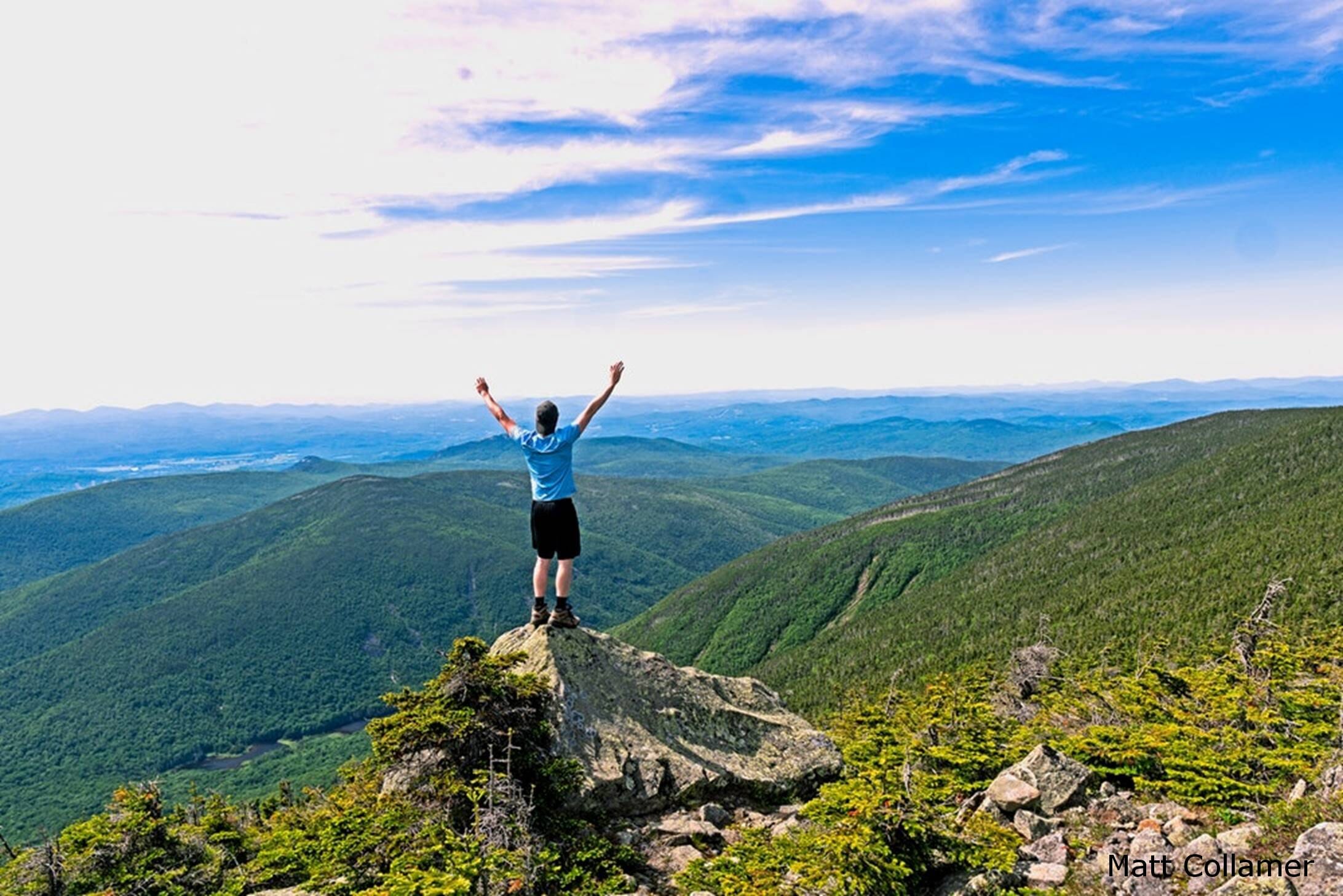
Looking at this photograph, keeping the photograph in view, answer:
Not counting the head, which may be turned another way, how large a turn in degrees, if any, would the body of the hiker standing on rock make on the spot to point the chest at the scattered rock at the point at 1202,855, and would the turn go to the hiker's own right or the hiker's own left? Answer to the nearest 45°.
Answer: approximately 135° to the hiker's own right

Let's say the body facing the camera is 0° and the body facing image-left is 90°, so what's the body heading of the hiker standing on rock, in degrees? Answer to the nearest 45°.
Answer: approximately 180°

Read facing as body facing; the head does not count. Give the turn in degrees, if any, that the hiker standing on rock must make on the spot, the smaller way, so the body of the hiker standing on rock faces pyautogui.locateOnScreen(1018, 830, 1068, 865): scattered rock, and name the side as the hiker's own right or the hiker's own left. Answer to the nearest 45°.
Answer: approximately 135° to the hiker's own right

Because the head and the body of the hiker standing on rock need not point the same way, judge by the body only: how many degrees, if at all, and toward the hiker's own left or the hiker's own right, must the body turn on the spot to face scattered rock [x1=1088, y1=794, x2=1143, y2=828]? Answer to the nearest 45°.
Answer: approximately 90° to the hiker's own right

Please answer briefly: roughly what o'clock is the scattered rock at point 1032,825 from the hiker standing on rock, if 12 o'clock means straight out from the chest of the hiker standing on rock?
The scattered rock is roughly at 4 o'clock from the hiker standing on rock.

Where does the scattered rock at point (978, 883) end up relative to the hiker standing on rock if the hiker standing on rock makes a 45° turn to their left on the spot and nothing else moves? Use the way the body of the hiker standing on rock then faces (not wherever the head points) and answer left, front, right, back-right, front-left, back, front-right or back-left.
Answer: back

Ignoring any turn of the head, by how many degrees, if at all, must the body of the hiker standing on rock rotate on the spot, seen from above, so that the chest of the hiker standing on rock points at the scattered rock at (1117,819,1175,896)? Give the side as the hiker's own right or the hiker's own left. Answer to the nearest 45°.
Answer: approximately 135° to the hiker's own right
